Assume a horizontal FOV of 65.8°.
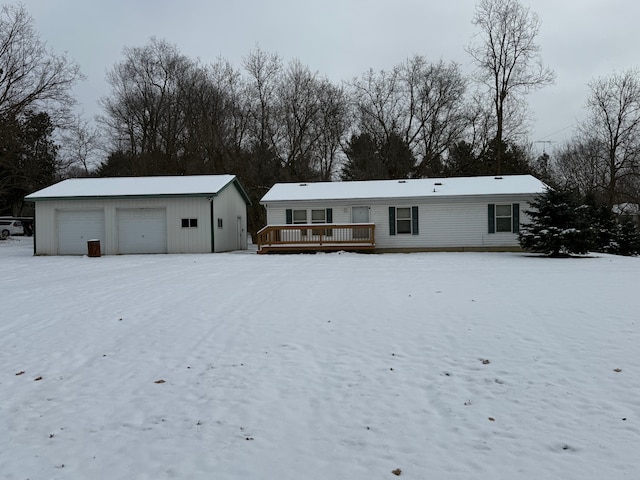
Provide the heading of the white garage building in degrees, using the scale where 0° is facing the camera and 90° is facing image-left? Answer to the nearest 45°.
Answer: approximately 0°

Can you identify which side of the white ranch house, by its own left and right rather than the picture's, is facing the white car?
right

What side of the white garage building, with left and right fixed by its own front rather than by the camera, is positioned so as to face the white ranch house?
left

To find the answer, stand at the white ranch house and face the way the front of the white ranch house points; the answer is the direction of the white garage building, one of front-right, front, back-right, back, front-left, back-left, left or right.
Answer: right

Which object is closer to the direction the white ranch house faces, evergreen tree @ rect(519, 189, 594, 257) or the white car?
the evergreen tree

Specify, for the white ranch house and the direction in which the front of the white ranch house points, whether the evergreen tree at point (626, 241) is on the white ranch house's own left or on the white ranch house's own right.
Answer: on the white ranch house's own left

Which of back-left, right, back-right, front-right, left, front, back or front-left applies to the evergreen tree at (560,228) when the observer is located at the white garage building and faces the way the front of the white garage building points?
front-left

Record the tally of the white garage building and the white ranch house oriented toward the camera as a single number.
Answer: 2

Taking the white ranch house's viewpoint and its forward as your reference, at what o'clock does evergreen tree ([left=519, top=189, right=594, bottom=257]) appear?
The evergreen tree is roughly at 10 o'clock from the white ranch house.
